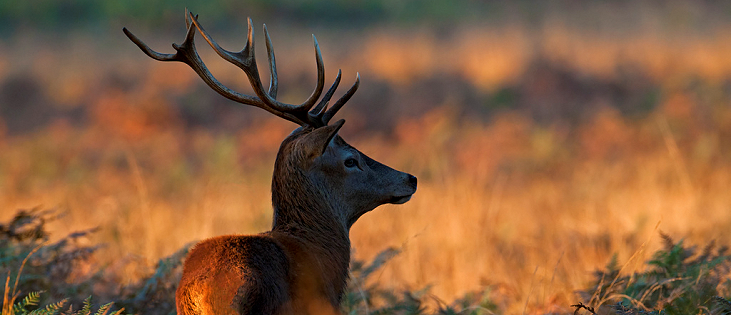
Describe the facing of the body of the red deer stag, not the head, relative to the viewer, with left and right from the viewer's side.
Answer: facing away from the viewer and to the right of the viewer
